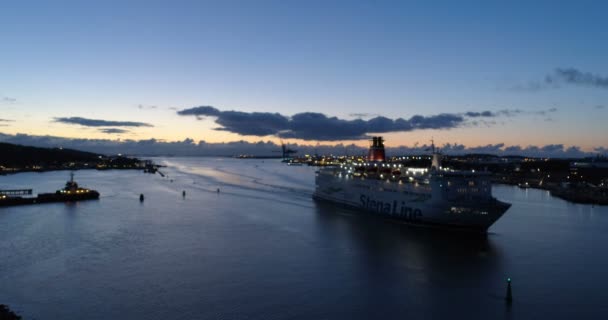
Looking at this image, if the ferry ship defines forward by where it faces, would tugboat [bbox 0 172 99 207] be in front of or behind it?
behind

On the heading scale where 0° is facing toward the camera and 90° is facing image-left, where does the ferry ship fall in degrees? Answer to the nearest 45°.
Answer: approximately 315°

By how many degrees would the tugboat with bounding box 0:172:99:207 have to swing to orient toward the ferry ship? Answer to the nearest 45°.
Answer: approximately 45° to its right

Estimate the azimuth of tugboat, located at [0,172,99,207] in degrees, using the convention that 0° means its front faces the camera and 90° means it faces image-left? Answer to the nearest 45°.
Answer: approximately 270°
